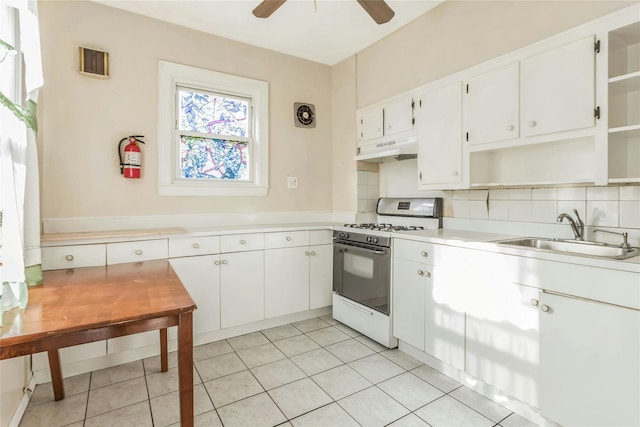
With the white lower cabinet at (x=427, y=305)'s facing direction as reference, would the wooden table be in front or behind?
in front

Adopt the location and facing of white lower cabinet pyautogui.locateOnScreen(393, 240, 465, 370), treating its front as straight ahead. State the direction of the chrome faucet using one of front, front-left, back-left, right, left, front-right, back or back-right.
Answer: back-left

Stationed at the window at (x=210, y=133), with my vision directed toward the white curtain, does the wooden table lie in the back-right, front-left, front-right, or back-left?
front-left

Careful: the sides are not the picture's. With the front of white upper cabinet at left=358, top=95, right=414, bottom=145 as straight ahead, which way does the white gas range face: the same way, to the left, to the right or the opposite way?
the same way

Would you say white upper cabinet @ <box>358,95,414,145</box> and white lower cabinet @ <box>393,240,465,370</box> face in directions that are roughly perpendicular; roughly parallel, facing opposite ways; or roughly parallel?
roughly parallel

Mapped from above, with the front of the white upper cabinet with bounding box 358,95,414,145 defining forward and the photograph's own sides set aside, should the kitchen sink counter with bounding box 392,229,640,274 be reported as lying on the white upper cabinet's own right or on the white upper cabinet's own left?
on the white upper cabinet's own left

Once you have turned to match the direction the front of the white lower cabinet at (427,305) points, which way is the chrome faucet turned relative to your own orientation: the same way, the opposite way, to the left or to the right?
the same way

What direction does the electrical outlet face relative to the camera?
toward the camera

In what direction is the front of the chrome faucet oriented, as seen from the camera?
facing the viewer and to the left of the viewer

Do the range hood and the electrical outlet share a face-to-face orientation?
no

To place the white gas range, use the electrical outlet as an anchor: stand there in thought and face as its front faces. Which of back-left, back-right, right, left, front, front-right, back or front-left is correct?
front-left

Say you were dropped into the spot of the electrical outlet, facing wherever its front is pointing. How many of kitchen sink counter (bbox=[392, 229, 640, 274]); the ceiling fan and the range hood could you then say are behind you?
0

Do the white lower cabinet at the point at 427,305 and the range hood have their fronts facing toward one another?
no

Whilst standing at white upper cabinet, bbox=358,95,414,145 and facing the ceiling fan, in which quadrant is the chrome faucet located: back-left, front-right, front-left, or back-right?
front-left

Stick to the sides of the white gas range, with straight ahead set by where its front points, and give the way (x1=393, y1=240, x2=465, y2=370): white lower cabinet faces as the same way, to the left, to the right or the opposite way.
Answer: the same way

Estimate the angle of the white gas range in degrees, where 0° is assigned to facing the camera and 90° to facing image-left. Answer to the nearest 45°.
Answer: approximately 45°

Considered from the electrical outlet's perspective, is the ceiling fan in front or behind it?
in front

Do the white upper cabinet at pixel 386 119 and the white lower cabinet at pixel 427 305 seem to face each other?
no
